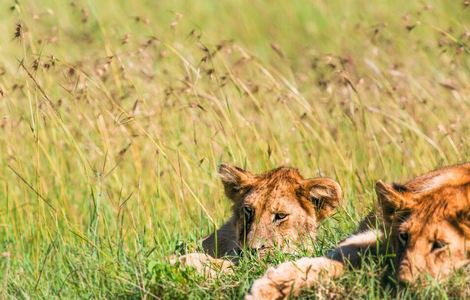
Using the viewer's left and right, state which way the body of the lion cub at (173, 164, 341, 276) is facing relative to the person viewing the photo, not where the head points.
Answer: facing the viewer and to the left of the viewer
